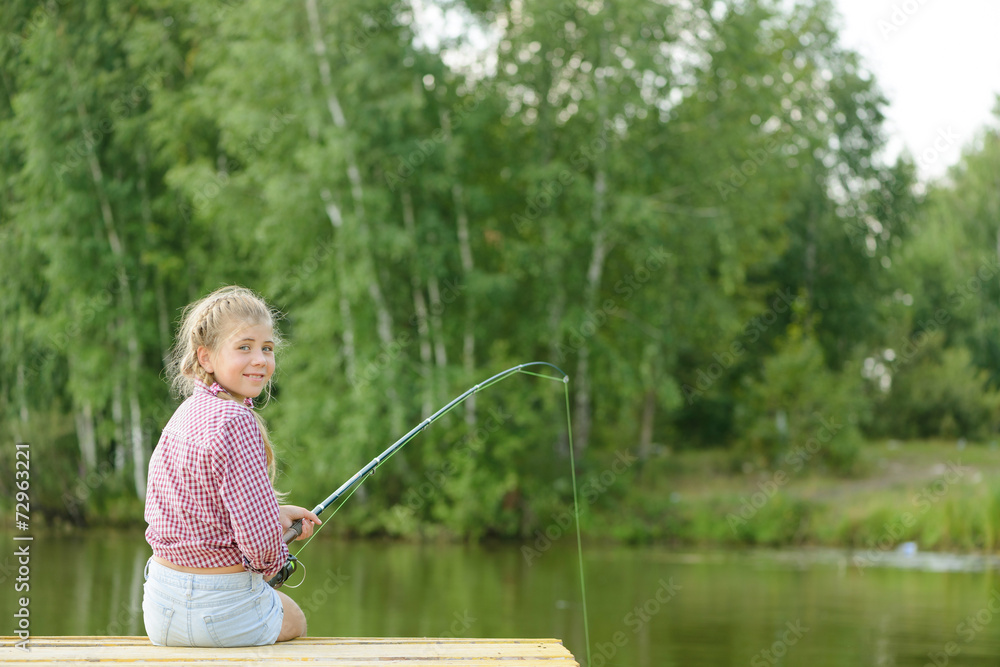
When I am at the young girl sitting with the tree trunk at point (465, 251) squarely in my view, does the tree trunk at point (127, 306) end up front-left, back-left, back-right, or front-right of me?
front-left

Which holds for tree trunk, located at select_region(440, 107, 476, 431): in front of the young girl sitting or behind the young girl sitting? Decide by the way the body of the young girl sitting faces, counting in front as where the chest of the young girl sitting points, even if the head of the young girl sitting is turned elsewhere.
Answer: in front

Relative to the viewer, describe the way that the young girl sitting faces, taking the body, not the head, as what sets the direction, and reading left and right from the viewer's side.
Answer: facing away from the viewer and to the right of the viewer

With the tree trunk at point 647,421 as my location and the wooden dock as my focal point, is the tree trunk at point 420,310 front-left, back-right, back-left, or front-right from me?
front-right

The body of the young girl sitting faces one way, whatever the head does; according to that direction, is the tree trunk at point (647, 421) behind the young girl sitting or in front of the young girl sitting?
in front

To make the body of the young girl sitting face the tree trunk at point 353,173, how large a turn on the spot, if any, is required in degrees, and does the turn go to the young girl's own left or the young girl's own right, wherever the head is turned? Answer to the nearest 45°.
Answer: approximately 45° to the young girl's own left

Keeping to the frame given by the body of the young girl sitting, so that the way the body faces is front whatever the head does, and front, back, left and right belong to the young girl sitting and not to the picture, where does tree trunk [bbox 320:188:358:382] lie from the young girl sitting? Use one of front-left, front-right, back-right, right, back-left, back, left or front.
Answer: front-left

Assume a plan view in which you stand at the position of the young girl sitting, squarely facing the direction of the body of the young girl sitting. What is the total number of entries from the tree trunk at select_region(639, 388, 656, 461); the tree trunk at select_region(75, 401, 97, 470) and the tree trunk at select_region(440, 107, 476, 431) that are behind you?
0
